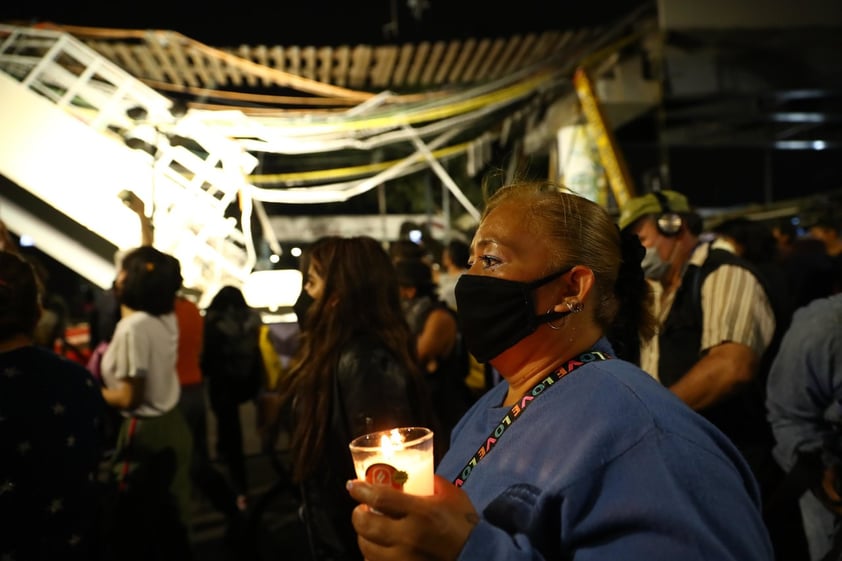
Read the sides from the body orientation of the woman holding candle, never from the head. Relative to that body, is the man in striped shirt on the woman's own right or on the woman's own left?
on the woman's own right

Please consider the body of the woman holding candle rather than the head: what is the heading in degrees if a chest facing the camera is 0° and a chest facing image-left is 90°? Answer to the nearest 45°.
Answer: approximately 90°

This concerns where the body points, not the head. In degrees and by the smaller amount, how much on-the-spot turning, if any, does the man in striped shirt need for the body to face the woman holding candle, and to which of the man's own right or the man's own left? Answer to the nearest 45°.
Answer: approximately 45° to the man's own left

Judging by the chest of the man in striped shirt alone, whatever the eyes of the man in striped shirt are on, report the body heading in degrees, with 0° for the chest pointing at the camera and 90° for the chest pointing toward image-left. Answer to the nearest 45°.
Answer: approximately 45°
